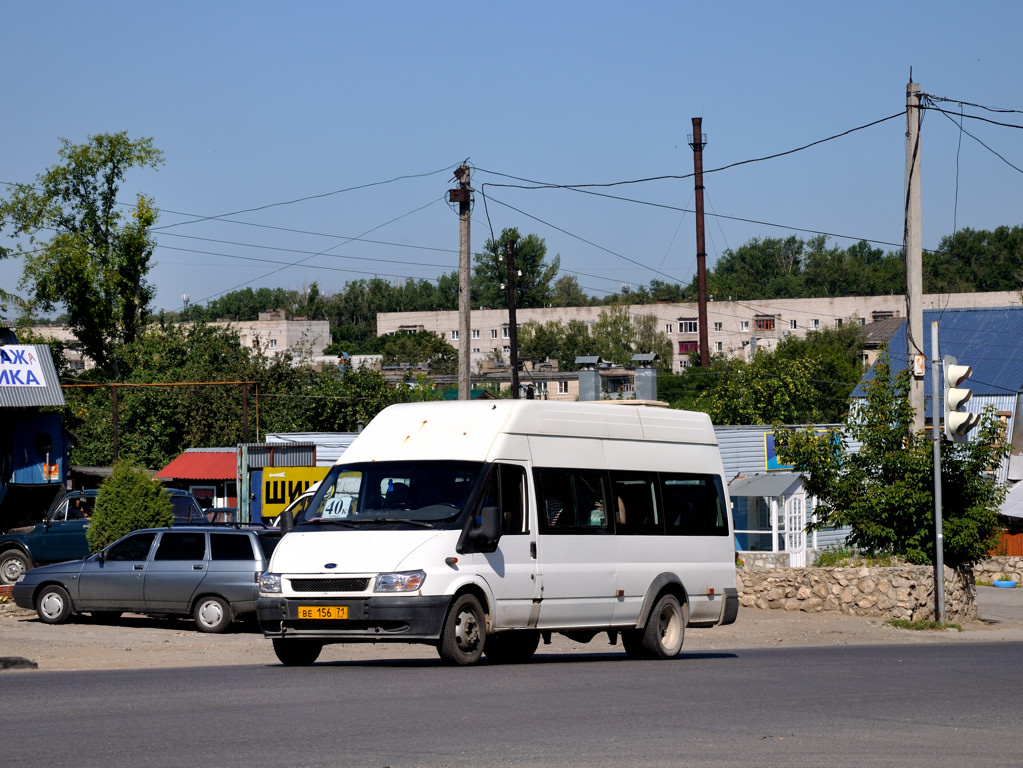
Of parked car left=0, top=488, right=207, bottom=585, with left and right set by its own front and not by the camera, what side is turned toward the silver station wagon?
left

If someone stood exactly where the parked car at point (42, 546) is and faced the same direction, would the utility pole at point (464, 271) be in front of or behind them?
behind

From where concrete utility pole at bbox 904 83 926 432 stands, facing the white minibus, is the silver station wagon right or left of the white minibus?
right

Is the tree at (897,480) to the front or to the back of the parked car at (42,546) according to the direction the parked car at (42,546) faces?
to the back

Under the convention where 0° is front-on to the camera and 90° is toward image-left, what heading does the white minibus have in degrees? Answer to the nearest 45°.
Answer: approximately 45°

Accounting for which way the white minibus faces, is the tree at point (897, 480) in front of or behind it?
behind

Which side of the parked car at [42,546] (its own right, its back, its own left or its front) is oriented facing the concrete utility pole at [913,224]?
back

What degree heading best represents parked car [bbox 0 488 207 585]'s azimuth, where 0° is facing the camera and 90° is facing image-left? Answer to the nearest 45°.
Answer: approximately 90°
